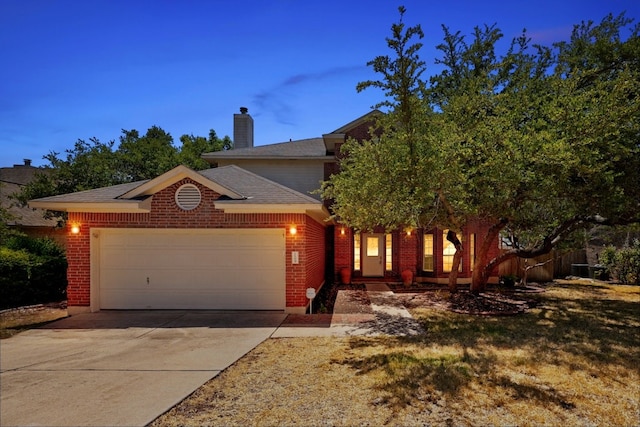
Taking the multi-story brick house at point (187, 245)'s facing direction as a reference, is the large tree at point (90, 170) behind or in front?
behind

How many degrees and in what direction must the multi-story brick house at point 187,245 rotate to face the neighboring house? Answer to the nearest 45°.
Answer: approximately 135° to its right

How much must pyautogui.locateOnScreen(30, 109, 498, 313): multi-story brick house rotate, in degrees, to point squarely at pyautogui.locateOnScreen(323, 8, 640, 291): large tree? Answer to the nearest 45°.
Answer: approximately 90° to its left

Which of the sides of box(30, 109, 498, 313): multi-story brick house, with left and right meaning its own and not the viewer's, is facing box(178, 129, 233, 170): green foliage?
back

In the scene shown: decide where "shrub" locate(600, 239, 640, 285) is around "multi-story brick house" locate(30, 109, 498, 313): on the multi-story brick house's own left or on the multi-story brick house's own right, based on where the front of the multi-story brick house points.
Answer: on the multi-story brick house's own left

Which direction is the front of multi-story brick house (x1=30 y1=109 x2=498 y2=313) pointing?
toward the camera
